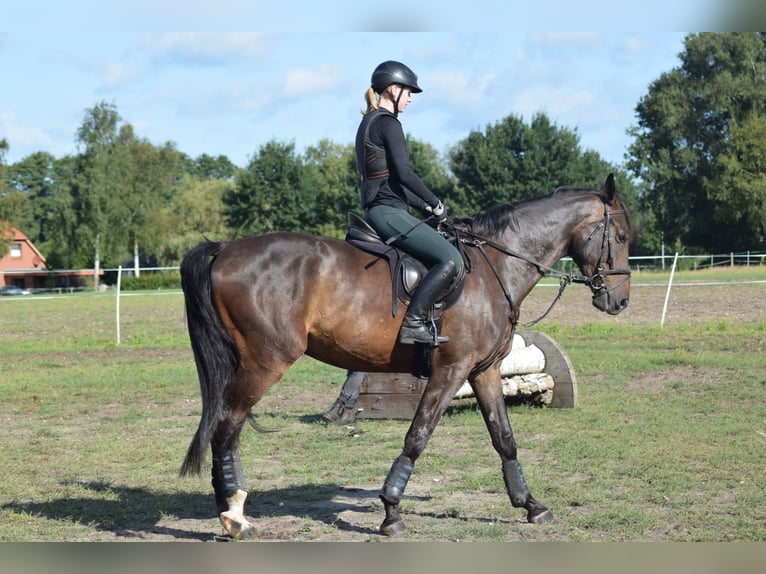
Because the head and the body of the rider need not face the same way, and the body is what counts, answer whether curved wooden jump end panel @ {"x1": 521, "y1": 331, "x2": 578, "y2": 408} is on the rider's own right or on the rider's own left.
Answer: on the rider's own left

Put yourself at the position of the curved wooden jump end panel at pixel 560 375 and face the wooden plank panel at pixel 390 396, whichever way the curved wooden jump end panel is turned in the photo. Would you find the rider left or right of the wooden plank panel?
left

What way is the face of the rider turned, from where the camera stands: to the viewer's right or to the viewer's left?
to the viewer's right

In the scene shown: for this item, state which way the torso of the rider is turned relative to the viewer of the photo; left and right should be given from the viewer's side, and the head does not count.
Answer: facing to the right of the viewer

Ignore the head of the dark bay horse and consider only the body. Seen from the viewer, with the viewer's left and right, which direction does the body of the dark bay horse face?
facing to the right of the viewer

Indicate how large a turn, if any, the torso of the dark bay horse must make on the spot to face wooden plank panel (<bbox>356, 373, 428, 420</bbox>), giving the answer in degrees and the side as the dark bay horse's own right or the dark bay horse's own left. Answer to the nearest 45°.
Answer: approximately 90° to the dark bay horse's own left

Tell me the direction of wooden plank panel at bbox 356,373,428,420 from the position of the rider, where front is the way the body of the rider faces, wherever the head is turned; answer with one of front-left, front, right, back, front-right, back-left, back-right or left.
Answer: left
